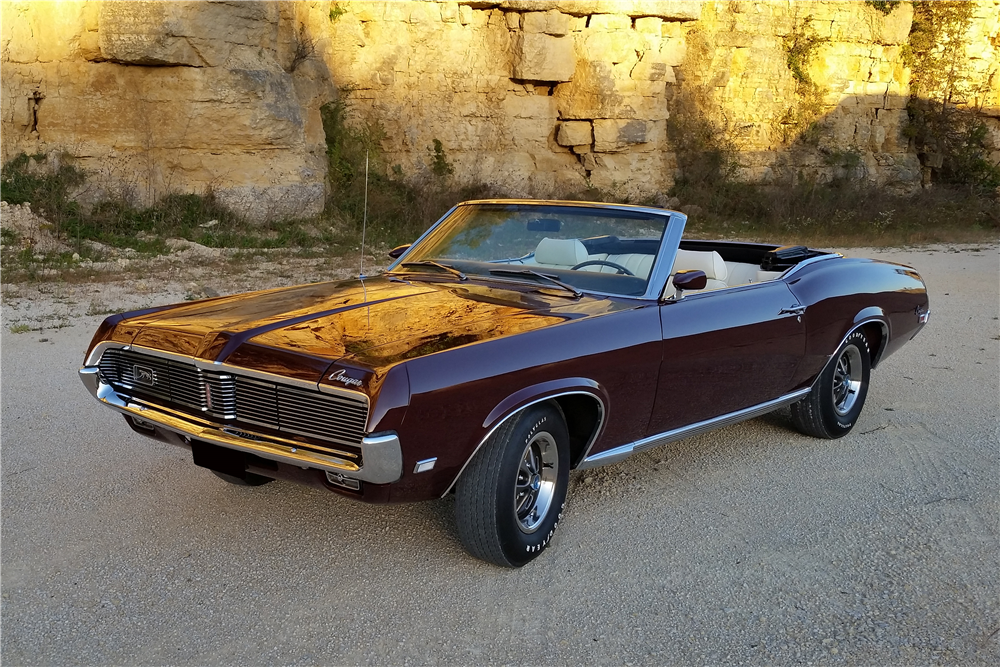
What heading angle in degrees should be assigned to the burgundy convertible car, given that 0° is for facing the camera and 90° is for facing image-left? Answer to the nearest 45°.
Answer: approximately 45°
